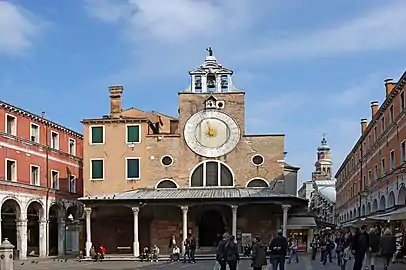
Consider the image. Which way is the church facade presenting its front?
toward the camera

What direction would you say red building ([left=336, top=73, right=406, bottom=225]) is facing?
to the viewer's left

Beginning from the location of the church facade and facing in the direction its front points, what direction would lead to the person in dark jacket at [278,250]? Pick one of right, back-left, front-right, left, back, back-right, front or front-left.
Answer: front

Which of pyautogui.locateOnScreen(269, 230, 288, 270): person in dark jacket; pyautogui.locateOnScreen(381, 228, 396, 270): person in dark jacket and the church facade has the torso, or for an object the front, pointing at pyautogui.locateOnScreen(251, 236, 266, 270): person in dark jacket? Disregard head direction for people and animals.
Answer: the church facade

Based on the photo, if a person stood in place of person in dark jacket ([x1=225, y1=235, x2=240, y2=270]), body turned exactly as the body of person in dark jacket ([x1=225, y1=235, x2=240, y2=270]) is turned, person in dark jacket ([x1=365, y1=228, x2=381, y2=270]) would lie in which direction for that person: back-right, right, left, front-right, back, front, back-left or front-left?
front-right

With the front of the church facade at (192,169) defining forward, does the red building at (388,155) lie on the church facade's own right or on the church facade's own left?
on the church facade's own left

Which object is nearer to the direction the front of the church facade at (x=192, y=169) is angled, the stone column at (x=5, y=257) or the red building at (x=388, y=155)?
the stone column

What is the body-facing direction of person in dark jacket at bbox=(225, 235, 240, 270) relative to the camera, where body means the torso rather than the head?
away from the camera

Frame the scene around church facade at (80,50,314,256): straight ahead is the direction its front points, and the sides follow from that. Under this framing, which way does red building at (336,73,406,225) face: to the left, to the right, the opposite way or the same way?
to the right

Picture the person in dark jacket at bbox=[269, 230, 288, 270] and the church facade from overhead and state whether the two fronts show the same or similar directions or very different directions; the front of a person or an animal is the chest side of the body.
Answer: very different directions

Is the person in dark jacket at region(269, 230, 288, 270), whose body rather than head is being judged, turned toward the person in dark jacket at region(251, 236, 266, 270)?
no

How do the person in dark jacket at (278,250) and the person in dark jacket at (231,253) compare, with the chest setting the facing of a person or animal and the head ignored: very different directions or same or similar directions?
same or similar directions

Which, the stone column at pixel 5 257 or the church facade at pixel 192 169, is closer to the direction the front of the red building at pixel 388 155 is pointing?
the church facade
